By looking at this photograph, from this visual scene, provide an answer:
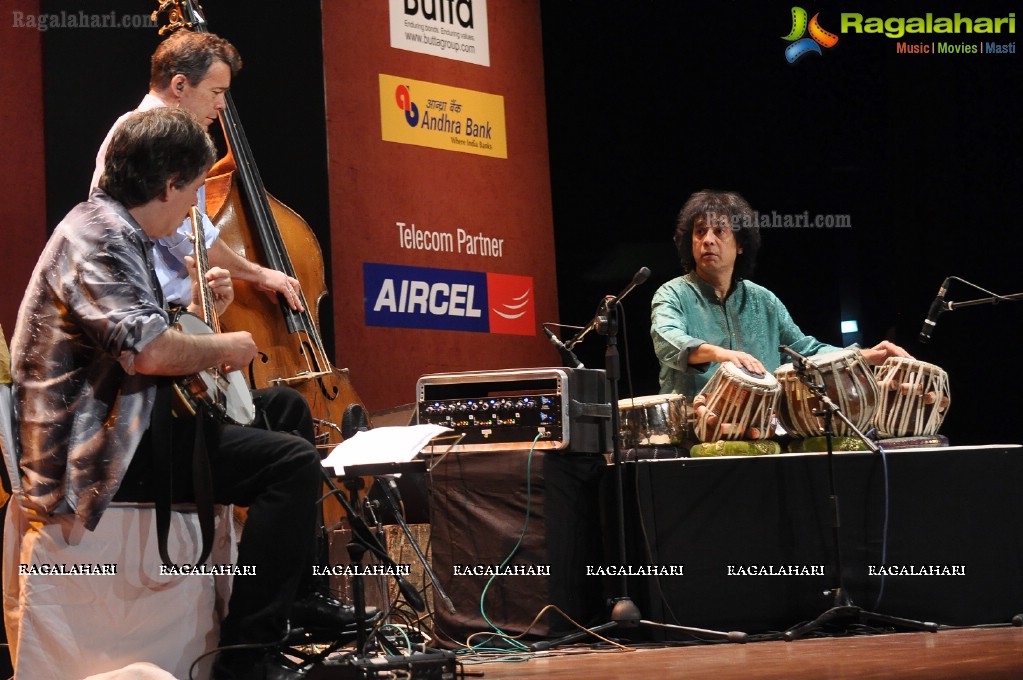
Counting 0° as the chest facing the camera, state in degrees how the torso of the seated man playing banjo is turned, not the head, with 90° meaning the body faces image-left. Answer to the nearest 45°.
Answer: approximately 270°

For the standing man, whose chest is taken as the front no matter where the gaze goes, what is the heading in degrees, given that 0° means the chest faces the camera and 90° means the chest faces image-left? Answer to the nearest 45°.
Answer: approximately 270°

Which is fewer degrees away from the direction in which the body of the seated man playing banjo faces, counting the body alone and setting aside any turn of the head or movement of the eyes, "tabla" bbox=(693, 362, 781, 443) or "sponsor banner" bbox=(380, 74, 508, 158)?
the tabla

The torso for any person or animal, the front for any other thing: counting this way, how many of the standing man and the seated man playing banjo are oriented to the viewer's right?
2

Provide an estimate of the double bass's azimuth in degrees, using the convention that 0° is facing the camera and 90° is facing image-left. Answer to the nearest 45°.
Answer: approximately 315°

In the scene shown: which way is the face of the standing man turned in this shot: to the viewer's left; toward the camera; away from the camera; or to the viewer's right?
to the viewer's right
